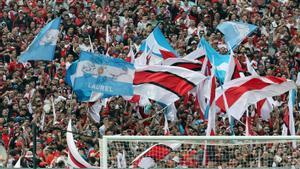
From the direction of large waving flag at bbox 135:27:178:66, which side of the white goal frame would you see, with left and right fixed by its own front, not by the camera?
back

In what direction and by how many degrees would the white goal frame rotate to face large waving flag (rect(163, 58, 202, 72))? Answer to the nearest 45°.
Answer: approximately 180°

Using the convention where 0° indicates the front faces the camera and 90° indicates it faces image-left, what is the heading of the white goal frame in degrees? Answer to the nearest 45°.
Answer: approximately 0°

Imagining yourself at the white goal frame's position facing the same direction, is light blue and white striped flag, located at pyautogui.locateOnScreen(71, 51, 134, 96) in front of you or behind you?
behind

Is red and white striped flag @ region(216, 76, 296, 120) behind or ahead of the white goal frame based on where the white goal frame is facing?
behind
